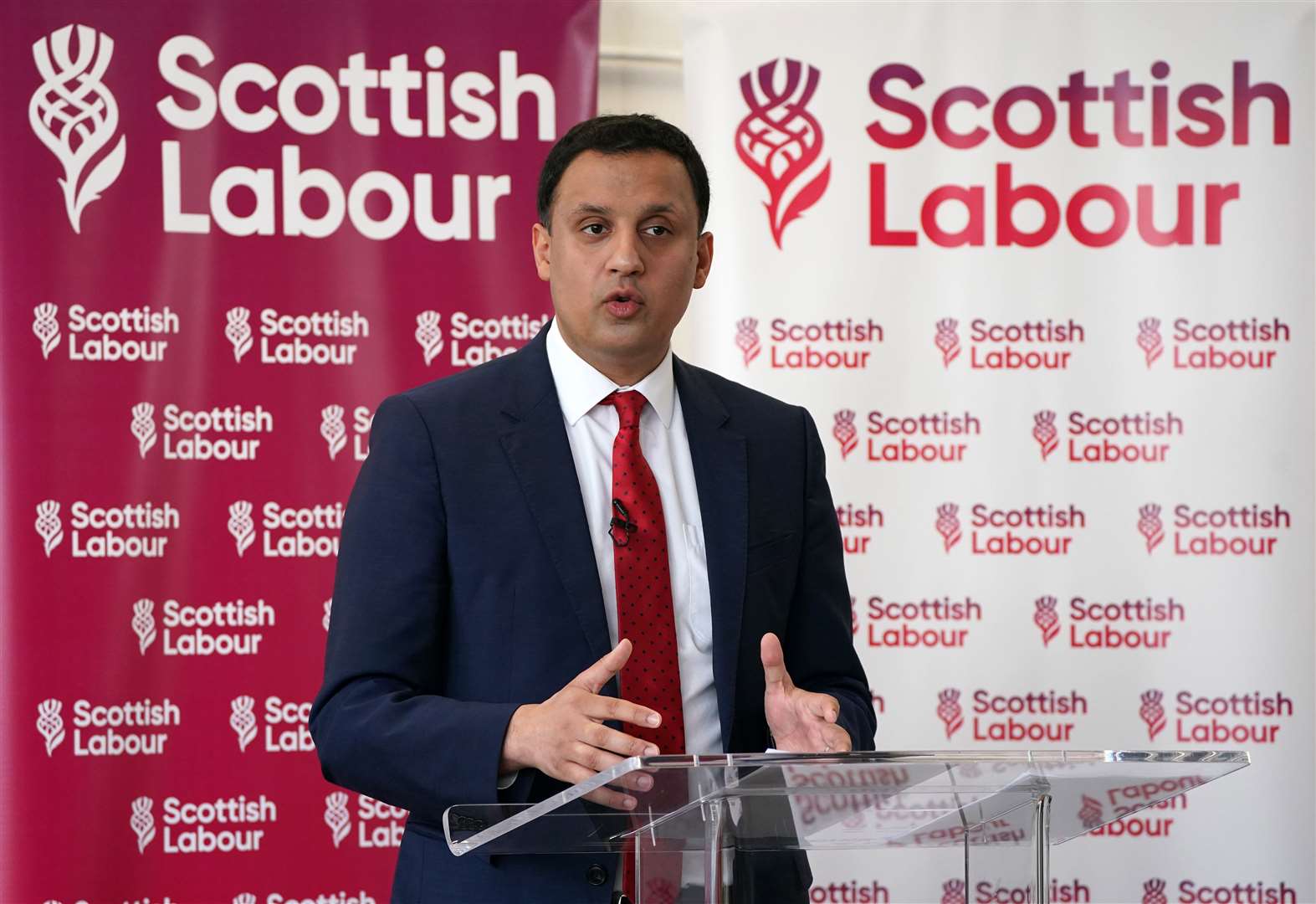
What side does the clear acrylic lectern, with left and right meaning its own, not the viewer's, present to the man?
back

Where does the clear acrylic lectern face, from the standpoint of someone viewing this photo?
facing the viewer and to the right of the viewer
